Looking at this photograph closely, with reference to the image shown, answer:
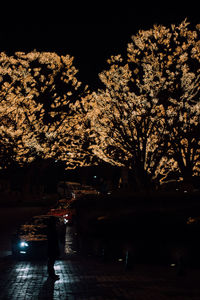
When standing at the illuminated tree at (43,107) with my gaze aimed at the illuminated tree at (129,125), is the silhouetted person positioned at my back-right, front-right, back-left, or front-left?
front-right
